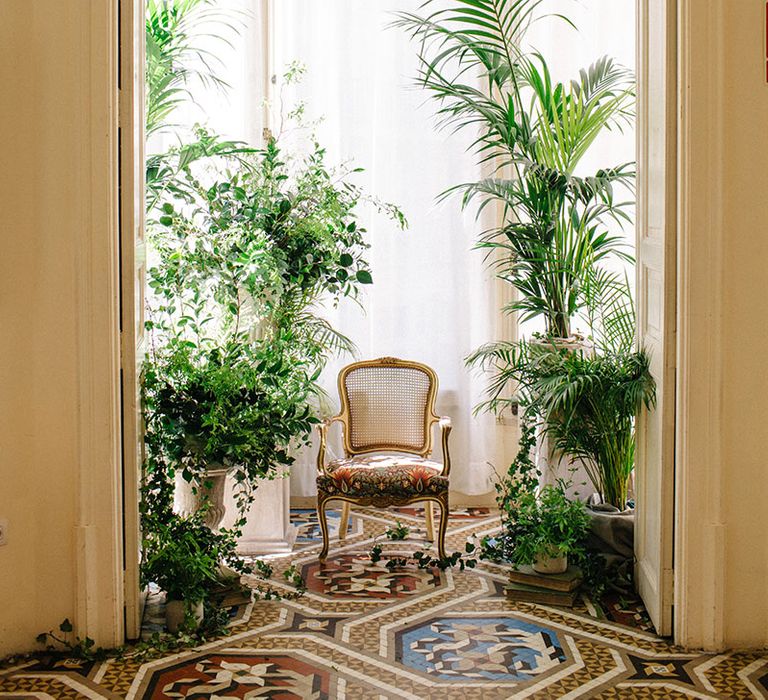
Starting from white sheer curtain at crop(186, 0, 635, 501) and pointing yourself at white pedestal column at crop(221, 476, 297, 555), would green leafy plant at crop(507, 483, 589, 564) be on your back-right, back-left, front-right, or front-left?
front-left

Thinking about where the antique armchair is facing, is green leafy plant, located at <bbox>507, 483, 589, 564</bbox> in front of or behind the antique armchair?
in front

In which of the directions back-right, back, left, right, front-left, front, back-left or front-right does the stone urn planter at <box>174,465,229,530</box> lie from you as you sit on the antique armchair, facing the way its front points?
front-right

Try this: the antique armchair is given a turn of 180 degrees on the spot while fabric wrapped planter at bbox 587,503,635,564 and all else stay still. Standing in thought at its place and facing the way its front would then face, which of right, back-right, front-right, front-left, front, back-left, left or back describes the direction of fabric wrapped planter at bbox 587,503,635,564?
back-right

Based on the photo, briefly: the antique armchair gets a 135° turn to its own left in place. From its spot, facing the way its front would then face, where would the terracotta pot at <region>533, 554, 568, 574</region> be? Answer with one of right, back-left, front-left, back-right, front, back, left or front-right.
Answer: right

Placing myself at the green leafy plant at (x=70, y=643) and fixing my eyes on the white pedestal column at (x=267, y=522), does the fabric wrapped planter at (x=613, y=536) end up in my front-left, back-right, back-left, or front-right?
front-right

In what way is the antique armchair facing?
toward the camera

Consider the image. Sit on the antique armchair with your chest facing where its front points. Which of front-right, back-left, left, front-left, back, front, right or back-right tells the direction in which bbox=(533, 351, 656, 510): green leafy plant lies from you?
front-left

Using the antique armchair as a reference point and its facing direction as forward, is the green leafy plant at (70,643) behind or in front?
in front
